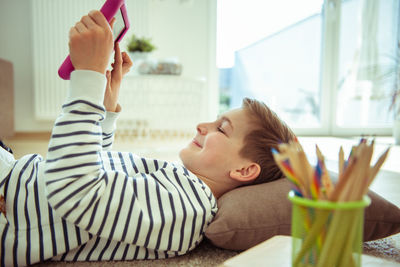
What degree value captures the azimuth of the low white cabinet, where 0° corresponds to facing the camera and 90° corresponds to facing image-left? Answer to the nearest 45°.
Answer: approximately 0°

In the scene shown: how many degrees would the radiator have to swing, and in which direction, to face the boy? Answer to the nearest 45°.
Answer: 0° — it already faces them

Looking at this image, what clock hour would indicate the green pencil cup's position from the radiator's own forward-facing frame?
The green pencil cup is roughly at 12 o'clock from the radiator.

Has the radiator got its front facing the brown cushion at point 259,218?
yes
